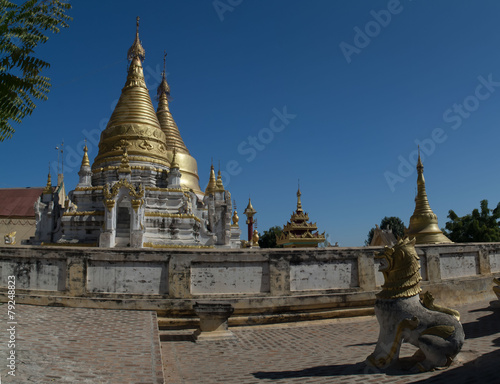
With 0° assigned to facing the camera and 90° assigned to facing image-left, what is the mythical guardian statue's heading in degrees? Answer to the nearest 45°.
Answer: approximately 90°

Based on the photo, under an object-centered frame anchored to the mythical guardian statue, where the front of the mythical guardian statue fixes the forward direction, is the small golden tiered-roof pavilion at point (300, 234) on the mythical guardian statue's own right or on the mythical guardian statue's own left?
on the mythical guardian statue's own right

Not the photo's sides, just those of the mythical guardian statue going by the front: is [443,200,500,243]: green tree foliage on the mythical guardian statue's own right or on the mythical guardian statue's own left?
on the mythical guardian statue's own right

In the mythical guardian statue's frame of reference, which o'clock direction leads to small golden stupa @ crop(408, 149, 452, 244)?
The small golden stupa is roughly at 3 o'clock from the mythical guardian statue.

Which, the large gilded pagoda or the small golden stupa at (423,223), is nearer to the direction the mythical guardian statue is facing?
the large gilded pagoda

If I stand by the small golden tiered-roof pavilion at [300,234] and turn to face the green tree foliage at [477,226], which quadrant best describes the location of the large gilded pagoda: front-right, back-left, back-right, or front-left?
back-right

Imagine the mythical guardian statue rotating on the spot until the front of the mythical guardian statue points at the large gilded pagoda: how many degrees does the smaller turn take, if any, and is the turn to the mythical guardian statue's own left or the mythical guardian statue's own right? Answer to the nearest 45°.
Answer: approximately 45° to the mythical guardian statue's own right
